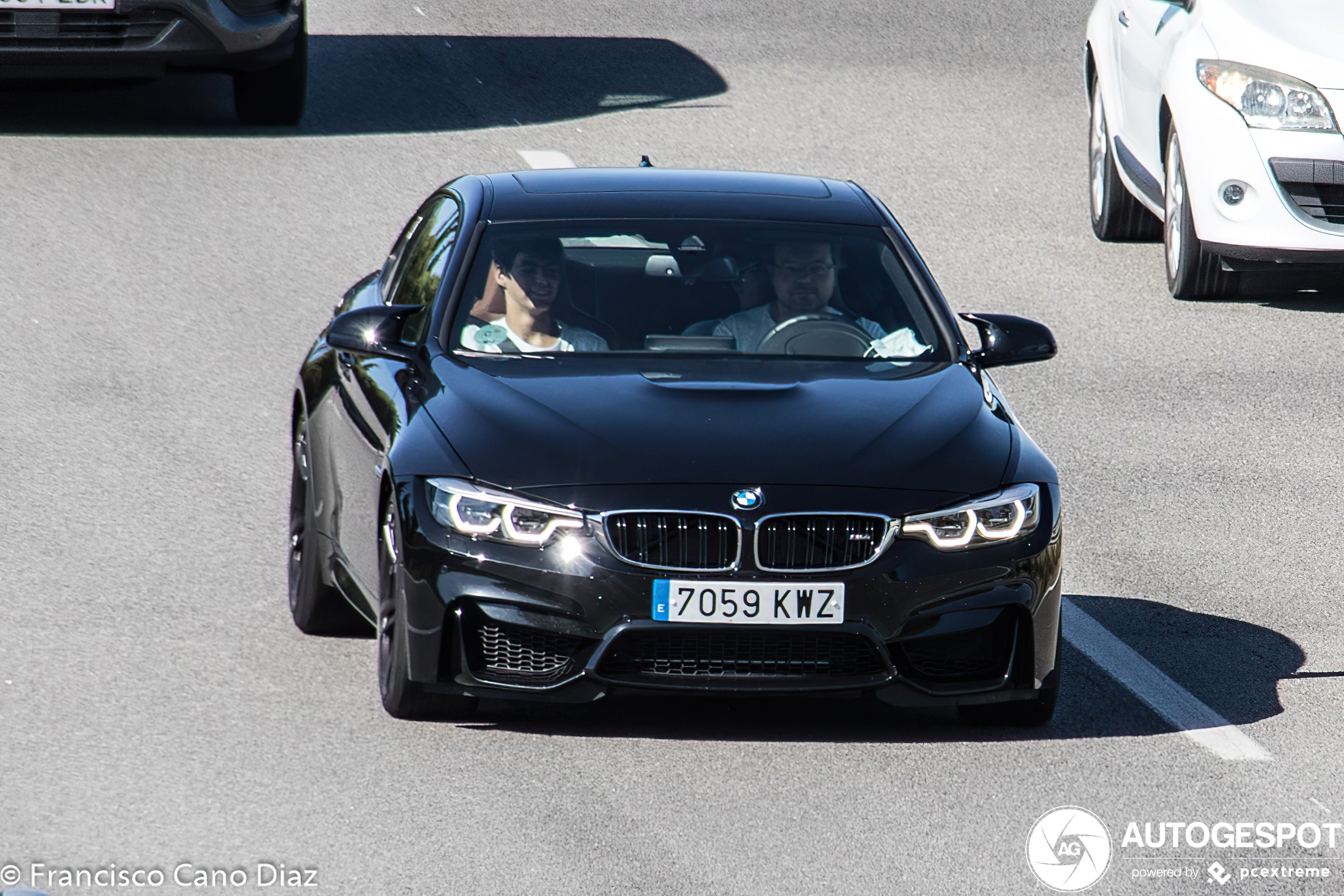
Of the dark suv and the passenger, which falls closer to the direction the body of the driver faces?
the passenger

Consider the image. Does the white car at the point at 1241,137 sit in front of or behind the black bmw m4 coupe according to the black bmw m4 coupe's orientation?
behind

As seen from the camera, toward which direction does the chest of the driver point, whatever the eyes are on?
toward the camera

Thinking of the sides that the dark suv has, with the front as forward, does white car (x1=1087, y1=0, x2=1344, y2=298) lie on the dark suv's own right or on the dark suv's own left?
on the dark suv's own left

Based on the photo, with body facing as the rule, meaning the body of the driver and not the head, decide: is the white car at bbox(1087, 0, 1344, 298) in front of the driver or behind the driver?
behind

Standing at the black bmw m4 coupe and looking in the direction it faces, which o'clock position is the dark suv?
The dark suv is roughly at 5 o'clock from the black bmw m4 coupe.

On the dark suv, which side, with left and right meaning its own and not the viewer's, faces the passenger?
front

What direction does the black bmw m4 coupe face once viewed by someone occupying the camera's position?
facing the viewer

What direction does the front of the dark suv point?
toward the camera

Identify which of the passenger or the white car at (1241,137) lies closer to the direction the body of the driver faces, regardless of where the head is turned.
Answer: the passenger

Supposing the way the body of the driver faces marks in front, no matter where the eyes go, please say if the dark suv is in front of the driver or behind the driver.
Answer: behind
